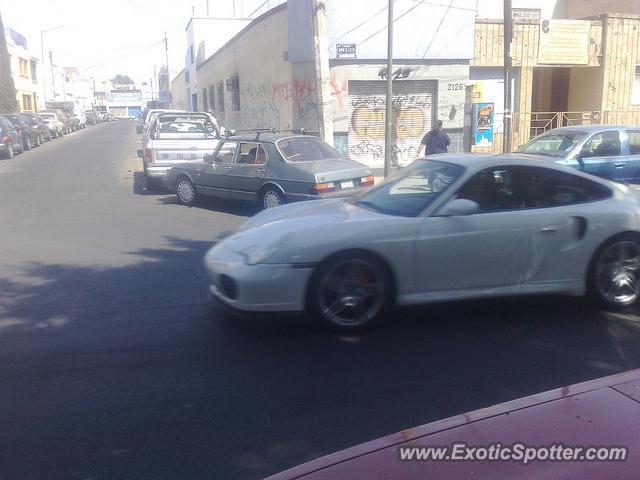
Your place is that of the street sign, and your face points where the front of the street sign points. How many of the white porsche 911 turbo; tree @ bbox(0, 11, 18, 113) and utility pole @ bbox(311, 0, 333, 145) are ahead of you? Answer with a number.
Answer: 2

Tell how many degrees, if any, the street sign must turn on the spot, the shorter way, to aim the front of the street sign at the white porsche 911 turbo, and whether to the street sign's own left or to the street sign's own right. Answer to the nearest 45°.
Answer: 0° — it already faces it

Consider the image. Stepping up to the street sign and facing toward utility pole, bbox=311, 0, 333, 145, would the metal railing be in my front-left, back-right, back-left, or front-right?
back-left

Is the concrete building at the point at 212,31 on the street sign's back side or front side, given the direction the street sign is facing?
on the back side

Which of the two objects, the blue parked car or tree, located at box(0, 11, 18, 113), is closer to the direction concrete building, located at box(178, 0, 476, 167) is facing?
the blue parked car

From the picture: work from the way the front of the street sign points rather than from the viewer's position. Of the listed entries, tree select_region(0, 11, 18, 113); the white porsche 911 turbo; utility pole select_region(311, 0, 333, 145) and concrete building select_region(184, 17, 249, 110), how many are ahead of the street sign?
2

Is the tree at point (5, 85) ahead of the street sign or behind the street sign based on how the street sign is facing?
behind
